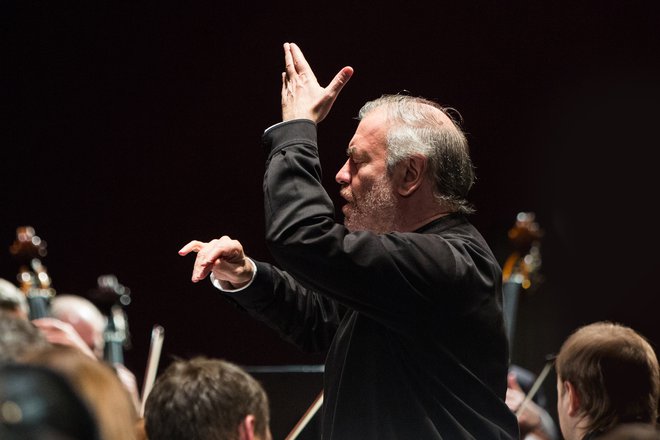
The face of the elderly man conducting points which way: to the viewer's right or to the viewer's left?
to the viewer's left

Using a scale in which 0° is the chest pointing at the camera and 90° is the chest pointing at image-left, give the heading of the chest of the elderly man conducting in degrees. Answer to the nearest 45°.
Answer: approximately 90°
